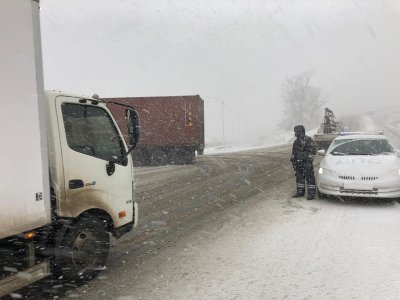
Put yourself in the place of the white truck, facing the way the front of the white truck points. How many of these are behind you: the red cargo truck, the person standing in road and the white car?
0

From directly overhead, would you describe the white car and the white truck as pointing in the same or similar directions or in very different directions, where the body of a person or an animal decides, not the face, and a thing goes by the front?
very different directions

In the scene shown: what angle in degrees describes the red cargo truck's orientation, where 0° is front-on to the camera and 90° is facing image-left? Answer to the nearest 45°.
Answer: approximately 90°

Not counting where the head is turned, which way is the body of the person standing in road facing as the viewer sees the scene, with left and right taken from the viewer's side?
facing the viewer and to the left of the viewer

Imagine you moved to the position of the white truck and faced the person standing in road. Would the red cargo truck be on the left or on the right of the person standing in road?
left

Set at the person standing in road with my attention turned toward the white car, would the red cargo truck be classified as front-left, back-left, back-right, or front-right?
back-left

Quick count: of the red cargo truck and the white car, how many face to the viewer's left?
1

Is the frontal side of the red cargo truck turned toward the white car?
no

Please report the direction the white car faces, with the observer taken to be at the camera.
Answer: facing the viewer

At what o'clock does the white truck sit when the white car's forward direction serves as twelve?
The white truck is roughly at 1 o'clock from the white car.

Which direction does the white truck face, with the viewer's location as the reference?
facing away from the viewer and to the right of the viewer
